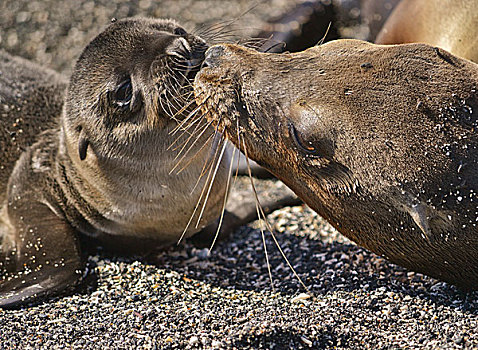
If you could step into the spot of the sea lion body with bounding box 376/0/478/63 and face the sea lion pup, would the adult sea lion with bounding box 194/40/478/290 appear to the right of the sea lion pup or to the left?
left

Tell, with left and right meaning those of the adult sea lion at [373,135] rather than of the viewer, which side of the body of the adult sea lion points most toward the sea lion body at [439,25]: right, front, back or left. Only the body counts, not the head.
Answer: right

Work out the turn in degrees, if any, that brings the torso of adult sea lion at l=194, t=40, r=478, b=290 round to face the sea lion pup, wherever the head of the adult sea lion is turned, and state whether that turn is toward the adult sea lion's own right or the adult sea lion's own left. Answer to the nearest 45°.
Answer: approximately 45° to the adult sea lion's own right

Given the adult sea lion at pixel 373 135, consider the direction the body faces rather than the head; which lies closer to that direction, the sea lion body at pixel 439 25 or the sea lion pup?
the sea lion pup

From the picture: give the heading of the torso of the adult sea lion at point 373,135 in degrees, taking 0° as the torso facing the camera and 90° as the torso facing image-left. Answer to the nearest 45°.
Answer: approximately 90°
